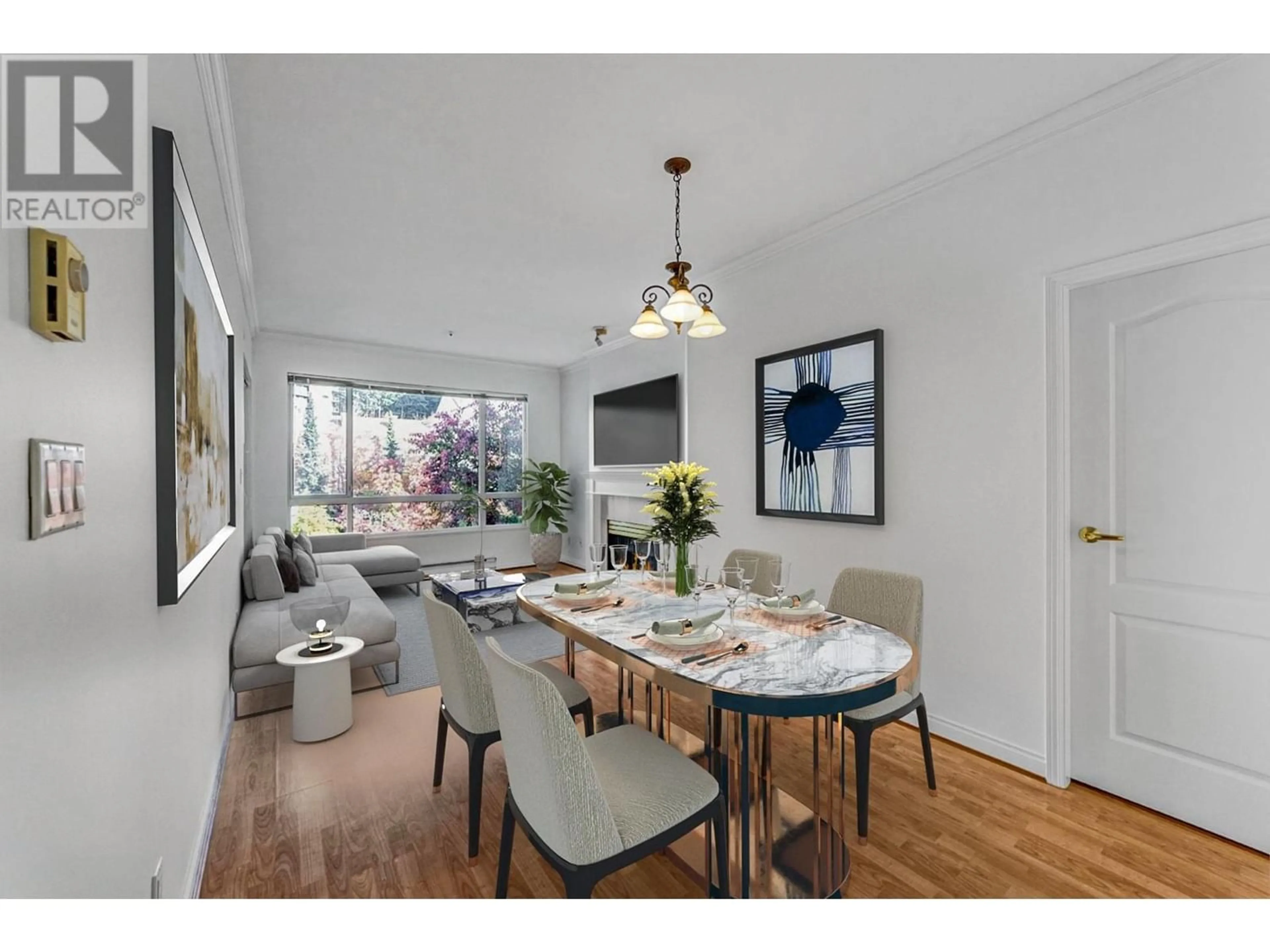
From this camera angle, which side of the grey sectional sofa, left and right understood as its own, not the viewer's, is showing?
right

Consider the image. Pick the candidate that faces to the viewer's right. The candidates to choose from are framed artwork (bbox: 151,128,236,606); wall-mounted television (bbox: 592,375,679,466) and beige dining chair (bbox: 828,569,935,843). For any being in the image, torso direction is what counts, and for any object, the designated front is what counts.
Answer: the framed artwork

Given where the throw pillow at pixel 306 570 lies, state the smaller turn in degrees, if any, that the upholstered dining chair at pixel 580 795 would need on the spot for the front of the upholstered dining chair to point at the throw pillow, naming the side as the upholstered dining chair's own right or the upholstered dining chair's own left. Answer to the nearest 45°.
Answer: approximately 90° to the upholstered dining chair's own left

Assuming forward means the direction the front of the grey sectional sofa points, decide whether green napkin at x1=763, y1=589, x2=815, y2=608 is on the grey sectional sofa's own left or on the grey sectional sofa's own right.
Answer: on the grey sectional sofa's own right

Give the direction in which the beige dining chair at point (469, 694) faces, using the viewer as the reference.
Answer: facing away from the viewer and to the right of the viewer

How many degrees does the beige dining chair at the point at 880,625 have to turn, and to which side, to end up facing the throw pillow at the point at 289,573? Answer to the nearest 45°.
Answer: approximately 45° to its right

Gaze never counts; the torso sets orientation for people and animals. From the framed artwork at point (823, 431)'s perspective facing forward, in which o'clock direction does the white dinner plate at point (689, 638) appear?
The white dinner plate is roughly at 11 o'clock from the framed artwork.

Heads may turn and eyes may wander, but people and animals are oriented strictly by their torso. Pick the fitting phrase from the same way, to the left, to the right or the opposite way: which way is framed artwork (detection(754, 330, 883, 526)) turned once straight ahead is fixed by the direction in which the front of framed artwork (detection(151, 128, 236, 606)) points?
the opposite way

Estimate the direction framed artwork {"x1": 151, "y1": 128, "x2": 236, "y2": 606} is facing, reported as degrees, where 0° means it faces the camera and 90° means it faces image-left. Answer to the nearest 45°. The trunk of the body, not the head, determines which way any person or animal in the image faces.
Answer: approximately 270°

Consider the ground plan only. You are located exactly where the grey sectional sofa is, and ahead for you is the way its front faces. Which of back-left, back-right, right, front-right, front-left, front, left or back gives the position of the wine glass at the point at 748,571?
front-right

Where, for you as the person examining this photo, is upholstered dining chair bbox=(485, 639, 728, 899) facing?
facing away from the viewer and to the right of the viewer

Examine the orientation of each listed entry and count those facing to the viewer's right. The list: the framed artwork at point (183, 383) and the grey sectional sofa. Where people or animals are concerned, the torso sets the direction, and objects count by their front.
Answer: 2

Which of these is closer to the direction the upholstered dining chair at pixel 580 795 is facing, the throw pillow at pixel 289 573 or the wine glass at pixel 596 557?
the wine glass

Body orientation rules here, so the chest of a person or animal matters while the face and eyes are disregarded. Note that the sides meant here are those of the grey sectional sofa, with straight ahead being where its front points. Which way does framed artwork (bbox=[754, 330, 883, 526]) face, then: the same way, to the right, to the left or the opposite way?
the opposite way

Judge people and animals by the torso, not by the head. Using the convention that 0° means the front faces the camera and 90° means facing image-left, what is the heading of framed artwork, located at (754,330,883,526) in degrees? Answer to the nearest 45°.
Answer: approximately 45°
